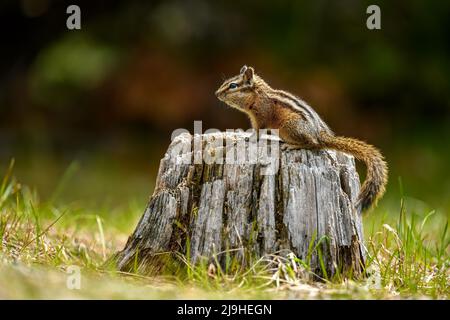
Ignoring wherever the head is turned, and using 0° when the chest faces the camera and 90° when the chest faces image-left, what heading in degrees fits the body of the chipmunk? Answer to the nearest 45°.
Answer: approximately 90°
